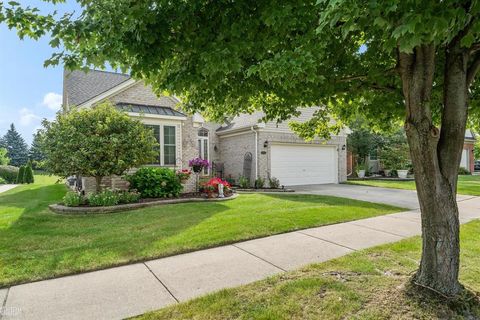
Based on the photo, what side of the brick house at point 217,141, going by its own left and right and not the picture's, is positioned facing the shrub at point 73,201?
right

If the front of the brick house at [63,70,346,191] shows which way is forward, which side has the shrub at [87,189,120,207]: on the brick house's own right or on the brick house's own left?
on the brick house's own right

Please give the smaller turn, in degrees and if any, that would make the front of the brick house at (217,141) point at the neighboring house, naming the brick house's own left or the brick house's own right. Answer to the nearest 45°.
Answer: approximately 90° to the brick house's own left

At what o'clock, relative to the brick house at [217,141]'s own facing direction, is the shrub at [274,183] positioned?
The shrub is roughly at 11 o'clock from the brick house.

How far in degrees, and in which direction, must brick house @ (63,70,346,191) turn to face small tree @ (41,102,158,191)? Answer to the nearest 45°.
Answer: approximately 90° to its right

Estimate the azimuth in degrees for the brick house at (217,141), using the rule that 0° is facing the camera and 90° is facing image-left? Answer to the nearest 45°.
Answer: approximately 315°
